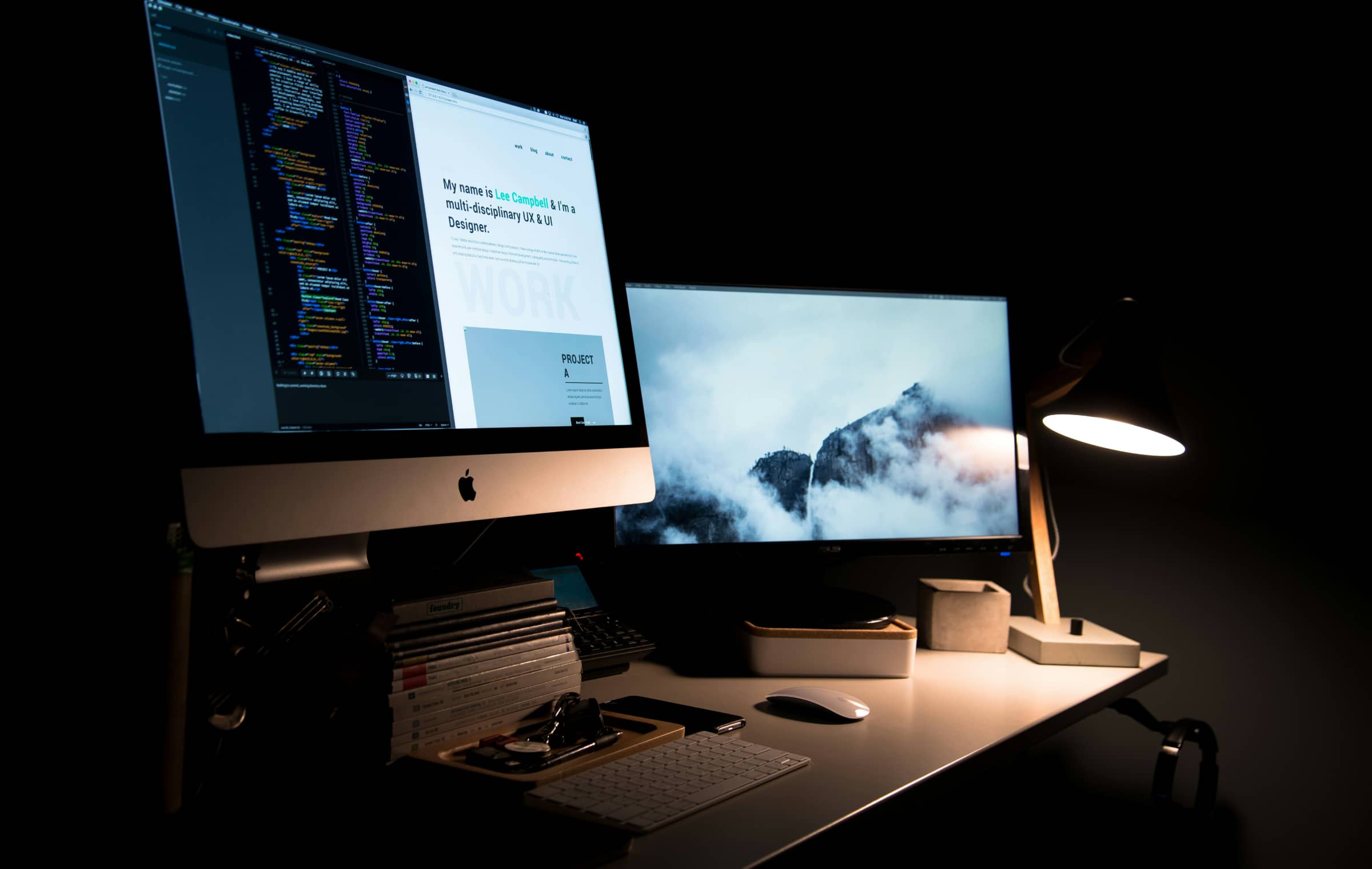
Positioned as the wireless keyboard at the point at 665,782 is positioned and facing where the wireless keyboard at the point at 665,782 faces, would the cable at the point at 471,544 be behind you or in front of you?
behind

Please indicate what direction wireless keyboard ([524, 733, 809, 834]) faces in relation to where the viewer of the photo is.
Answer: facing the viewer and to the right of the viewer

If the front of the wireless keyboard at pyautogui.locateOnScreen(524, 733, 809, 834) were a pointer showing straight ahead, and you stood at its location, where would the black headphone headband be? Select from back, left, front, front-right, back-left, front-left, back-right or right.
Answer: left

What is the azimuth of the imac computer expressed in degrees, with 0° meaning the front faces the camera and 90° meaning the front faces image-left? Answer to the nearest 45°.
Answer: approximately 315°

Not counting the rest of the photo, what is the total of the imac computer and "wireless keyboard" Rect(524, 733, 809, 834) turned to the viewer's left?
0

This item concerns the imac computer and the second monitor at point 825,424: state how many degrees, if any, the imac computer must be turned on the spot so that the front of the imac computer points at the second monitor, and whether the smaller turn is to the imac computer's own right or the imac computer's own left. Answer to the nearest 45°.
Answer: approximately 90° to the imac computer's own left

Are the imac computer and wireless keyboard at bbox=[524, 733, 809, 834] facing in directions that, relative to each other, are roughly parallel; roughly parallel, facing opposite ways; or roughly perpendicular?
roughly parallel

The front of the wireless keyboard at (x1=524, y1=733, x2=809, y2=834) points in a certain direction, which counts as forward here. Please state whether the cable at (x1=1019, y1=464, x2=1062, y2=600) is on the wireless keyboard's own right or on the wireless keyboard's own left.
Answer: on the wireless keyboard's own left
